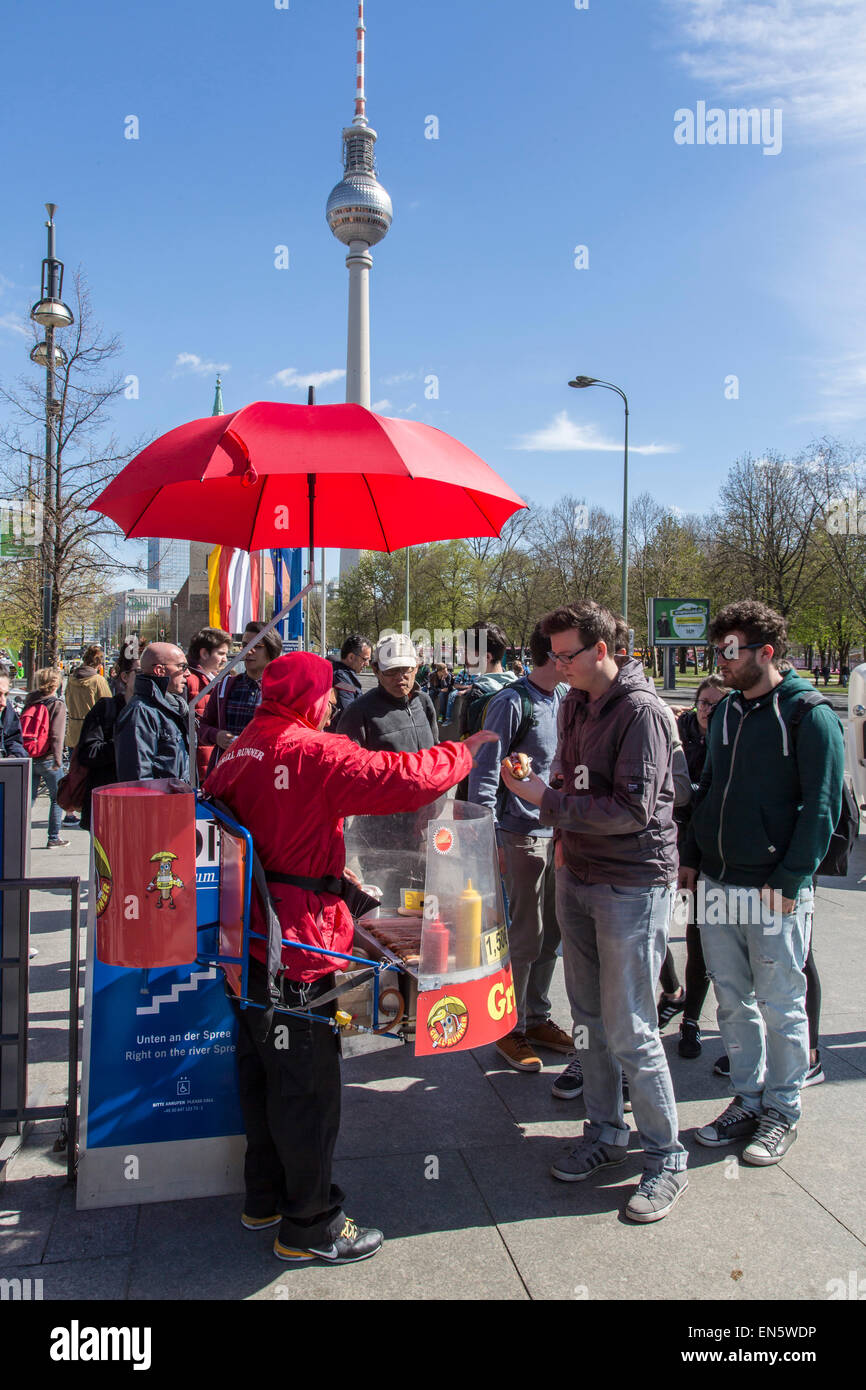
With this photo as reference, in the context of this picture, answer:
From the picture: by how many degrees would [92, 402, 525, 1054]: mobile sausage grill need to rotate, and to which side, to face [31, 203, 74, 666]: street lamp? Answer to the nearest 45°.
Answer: approximately 90° to its left

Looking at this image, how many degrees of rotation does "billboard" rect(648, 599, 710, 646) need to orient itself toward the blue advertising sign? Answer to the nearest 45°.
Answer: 0° — it already faces it

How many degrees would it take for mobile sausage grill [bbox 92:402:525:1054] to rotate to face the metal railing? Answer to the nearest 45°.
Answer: approximately 135° to its left

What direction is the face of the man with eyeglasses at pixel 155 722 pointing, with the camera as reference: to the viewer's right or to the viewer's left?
to the viewer's right

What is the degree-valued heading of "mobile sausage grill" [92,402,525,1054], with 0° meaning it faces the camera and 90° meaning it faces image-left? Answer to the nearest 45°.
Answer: approximately 270°

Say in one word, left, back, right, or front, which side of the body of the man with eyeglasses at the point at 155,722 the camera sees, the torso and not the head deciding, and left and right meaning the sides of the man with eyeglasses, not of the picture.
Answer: right

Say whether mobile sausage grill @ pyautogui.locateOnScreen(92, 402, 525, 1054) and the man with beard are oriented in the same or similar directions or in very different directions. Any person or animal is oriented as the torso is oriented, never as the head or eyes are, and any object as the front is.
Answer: very different directions

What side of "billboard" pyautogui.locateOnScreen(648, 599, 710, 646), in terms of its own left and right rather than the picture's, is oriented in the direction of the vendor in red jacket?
front

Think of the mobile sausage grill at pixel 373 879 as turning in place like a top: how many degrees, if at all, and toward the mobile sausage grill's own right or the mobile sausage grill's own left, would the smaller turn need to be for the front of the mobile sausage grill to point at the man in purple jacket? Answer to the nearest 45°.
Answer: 0° — it already faces them

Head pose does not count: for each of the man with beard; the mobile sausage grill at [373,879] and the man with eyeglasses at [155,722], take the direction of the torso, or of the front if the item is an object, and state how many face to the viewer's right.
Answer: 2

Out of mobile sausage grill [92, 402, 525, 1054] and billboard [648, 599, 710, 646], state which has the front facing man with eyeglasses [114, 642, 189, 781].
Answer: the billboard

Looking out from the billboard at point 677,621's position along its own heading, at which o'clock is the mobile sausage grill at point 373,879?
The mobile sausage grill is roughly at 12 o'clock from the billboard.
